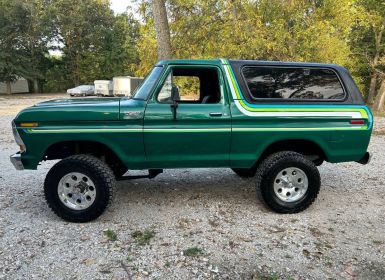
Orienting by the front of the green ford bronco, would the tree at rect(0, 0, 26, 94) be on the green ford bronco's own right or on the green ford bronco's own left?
on the green ford bronco's own right

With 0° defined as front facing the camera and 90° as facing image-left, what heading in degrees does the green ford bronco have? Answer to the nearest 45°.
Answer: approximately 90°

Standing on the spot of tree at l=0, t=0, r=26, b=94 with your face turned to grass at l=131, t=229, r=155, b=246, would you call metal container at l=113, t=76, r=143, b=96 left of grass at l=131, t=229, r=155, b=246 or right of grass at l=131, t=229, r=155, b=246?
left

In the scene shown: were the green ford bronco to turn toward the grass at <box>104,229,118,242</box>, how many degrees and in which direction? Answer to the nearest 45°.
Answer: approximately 45° to its left

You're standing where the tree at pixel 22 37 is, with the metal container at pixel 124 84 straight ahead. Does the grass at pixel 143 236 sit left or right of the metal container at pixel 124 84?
right

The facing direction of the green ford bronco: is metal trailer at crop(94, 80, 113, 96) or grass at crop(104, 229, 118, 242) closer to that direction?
the grass

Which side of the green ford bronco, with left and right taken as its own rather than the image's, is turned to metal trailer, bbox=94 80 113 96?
right

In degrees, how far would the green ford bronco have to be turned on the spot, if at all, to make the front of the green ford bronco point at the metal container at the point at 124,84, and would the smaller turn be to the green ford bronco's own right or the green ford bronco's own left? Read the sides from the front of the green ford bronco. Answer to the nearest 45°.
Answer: approximately 90° to the green ford bronco's own right

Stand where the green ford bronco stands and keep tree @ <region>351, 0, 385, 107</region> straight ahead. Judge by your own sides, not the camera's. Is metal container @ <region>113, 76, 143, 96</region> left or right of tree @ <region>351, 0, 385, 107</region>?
left

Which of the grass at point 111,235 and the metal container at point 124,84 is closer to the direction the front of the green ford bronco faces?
the grass
